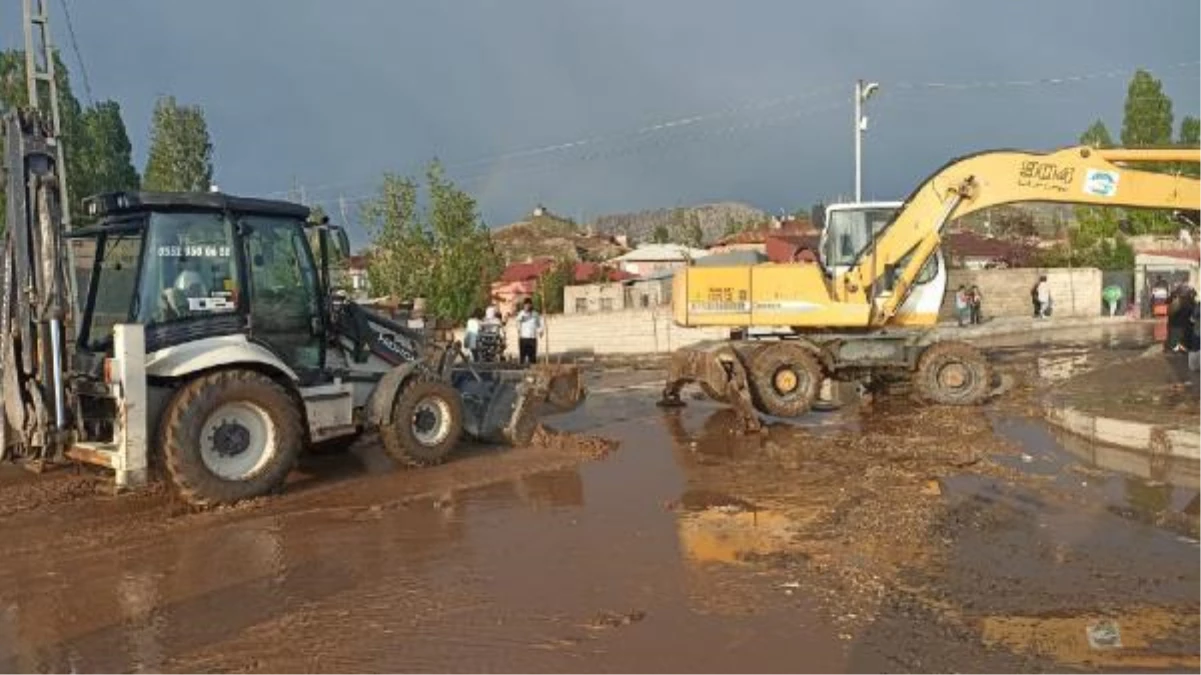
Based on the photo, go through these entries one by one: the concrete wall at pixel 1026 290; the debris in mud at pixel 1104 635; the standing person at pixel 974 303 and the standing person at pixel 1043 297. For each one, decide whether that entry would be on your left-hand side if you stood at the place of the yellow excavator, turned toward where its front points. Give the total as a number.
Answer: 3

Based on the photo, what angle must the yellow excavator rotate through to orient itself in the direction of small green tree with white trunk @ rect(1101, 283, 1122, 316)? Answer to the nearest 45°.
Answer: approximately 90° to its left

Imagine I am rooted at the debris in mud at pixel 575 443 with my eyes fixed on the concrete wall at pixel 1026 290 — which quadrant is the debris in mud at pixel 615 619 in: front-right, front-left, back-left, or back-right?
back-right

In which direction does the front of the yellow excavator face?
to the viewer's right

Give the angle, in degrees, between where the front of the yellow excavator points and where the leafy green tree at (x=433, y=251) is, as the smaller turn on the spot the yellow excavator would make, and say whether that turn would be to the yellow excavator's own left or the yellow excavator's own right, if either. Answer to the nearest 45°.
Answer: approximately 135° to the yellow excavator's own left

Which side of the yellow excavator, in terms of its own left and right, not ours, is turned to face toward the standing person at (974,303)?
left

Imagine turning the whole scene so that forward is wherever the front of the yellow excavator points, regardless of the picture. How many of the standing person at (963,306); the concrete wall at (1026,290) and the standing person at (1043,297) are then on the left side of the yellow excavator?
3

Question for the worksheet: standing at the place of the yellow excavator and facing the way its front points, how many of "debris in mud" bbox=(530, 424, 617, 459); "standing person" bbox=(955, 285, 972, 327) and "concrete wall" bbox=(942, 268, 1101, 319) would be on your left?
2

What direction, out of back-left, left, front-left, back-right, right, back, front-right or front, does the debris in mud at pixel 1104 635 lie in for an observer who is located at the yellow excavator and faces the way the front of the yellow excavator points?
right

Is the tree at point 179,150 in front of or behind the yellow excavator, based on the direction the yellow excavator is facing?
behind

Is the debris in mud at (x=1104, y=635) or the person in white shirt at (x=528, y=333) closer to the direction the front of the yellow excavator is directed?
the debris in mud

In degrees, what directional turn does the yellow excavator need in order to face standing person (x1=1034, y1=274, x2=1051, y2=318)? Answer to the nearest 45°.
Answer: approximately 90° to its left
